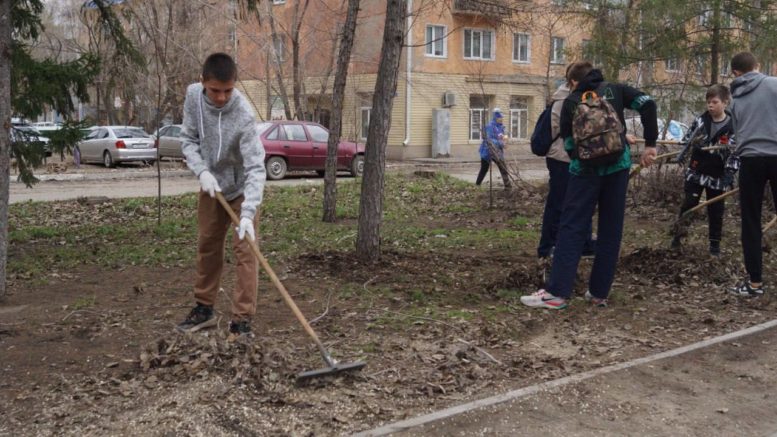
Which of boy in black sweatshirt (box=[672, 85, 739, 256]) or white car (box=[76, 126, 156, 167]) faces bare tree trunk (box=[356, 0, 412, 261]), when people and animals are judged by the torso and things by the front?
the boy in black sweatshirt

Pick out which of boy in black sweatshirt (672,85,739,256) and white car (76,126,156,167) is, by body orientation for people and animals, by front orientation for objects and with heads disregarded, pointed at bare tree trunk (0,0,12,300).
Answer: the boy in black sweatshirt

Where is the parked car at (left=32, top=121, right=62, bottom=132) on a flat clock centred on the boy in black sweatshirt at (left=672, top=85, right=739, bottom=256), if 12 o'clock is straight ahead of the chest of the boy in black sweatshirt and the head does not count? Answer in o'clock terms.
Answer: The parked car is roughly at 4 o'clock from the boy in black sweatshirt.

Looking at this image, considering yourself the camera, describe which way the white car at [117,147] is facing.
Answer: facing away from the viewer and to the left of the viewer

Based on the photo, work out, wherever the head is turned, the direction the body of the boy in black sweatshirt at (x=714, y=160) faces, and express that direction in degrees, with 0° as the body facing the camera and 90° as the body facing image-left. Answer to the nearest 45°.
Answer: approximately 45°

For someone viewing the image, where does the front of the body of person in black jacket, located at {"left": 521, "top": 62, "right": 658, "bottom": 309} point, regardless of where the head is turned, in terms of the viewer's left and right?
facing away from the viewer and to the left of the viewer

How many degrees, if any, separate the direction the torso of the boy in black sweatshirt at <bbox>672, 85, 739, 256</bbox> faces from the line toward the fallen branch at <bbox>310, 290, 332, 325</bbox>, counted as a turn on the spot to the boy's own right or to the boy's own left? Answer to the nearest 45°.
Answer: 0° — they already face it
